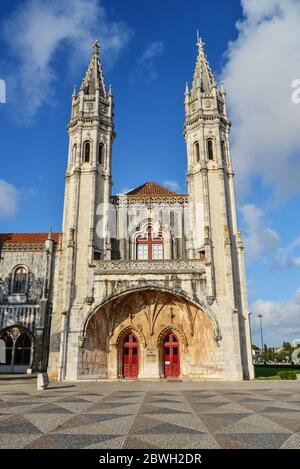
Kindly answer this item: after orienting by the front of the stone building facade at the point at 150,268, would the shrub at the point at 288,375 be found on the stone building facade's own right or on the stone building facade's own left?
on the stone building facade's own left

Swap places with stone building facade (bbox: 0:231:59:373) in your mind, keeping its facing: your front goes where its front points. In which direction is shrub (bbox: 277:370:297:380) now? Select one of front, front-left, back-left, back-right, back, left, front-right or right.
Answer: front-left

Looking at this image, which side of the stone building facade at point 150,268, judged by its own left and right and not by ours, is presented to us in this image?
front
